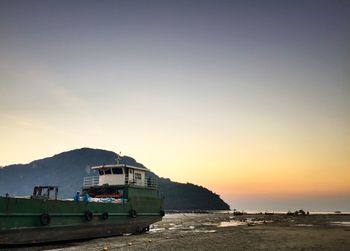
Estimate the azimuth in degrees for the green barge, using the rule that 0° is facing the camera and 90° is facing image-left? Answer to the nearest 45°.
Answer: approximately 45°
